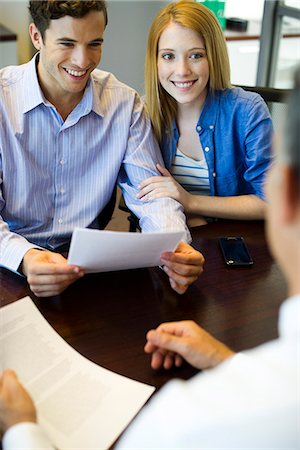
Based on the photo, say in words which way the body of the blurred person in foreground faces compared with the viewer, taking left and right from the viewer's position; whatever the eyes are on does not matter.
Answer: facing away from the viewer and to the left of the viewer

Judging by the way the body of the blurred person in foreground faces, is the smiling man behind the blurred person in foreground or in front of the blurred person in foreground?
in front

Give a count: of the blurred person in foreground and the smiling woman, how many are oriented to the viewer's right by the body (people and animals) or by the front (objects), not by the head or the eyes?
0

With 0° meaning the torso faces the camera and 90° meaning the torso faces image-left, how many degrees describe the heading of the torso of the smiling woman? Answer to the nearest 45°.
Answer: approximately 45°

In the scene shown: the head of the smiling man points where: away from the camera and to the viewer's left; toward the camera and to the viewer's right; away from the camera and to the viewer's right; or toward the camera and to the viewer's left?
toward the camera and to the viewer's right

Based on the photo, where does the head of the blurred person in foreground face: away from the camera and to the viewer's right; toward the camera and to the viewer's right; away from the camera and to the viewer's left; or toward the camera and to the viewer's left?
away from the camera and to the viewer's left

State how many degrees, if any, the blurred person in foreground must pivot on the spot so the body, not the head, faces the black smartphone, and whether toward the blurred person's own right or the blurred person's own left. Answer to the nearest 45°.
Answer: approximately 45° to the blurred person's own right
